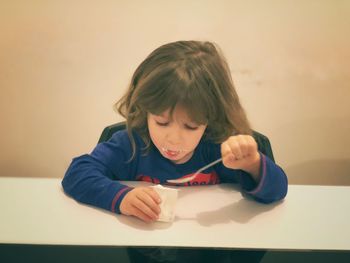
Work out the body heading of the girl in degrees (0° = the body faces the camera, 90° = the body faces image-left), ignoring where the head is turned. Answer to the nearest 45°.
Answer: approximately 0°
